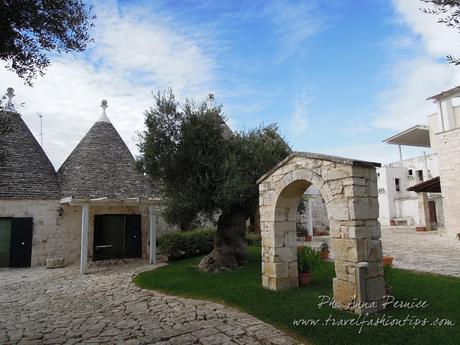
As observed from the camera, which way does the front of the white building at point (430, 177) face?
facing the viewer and to the left of the viewer

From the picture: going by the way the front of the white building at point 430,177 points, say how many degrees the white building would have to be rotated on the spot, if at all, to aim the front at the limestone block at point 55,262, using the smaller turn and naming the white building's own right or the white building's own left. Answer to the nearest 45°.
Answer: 0° — it already faces it

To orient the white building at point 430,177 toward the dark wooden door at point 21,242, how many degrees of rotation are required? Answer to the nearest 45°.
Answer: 0° — it already faces it

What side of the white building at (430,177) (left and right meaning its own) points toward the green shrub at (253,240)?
front

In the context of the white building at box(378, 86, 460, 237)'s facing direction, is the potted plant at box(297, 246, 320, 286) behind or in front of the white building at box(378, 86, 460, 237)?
in front

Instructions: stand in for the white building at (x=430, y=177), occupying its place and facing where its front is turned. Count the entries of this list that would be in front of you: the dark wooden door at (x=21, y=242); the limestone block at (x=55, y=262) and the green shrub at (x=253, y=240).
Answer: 3

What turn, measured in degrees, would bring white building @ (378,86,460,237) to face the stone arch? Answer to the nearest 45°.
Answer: approximately 45° to its left
